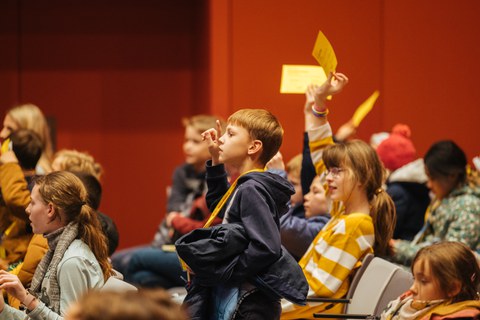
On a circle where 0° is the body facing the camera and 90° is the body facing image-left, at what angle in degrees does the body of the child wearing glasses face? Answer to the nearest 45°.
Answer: approximately 90°

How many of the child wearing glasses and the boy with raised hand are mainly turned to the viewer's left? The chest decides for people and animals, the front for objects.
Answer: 2

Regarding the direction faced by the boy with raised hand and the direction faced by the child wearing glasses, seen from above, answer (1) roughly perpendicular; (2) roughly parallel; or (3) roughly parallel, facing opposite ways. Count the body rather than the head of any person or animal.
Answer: roughly parallel

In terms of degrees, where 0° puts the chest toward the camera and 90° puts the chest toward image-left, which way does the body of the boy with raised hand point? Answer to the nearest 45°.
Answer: approximately 90°

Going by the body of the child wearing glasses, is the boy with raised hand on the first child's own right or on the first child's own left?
on the first child's own left
